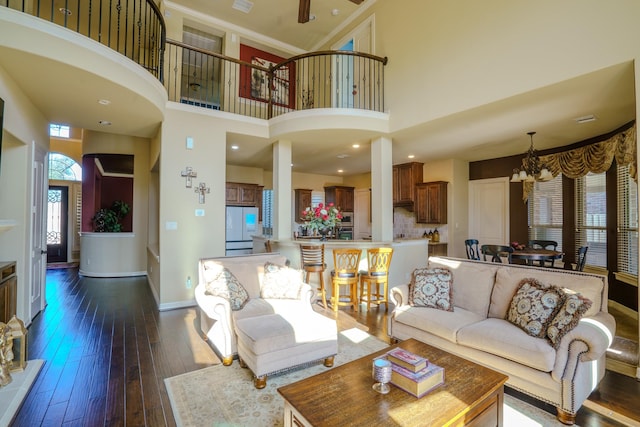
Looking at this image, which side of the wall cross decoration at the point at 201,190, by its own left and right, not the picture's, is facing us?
front

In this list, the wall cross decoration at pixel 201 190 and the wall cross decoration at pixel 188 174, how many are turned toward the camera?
2

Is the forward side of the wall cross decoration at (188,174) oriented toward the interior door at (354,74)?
no

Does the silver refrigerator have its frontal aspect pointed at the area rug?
yes

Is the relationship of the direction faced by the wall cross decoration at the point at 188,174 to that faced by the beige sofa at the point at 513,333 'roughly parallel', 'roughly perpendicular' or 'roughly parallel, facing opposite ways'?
roughly perpendicular

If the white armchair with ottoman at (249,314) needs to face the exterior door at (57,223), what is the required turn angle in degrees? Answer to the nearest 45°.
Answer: approximately 180°

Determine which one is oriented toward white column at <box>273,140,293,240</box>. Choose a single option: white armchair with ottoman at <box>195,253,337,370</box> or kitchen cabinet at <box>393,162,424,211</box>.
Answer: the kitchen cabinet

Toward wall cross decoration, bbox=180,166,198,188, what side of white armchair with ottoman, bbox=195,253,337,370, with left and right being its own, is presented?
back

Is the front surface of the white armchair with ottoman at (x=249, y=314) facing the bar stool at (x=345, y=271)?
no

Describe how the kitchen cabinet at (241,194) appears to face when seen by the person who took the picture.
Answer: facing the viewer

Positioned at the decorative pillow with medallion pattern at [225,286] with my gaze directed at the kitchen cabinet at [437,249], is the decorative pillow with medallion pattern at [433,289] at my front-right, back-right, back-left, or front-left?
front-right

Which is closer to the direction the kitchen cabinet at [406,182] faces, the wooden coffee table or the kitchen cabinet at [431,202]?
the wooden coffee table

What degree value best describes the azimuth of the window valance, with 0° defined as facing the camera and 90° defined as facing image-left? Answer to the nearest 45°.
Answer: approximately 45°

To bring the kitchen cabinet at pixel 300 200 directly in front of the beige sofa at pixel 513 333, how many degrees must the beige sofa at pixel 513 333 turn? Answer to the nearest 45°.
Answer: approximately 90° to its right

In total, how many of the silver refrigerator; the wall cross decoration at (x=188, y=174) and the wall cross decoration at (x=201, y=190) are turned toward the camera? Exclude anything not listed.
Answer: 3

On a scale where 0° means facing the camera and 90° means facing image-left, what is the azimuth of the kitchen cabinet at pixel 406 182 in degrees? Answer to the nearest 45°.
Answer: approximately 45°

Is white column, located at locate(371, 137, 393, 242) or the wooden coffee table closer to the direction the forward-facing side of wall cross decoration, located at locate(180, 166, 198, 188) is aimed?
the wooden coffee table

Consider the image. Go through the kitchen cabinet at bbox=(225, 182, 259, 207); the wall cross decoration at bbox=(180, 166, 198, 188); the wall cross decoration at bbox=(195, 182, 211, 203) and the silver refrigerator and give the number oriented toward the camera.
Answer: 4

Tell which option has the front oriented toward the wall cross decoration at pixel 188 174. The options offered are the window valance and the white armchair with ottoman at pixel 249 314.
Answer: the window valance

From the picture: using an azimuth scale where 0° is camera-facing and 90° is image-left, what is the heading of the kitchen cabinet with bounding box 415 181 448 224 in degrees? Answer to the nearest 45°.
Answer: approximately 45°
